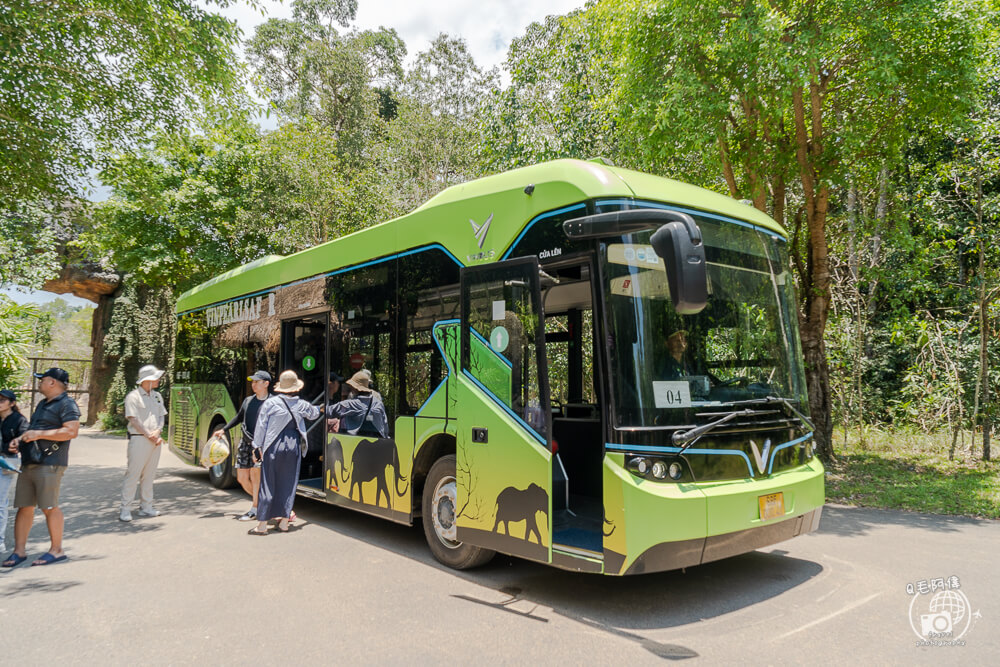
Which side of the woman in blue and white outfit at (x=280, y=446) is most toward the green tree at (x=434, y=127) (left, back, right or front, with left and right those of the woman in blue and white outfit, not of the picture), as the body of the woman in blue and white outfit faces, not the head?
front

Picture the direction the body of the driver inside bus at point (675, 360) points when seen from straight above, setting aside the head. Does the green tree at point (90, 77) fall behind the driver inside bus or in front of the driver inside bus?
behind

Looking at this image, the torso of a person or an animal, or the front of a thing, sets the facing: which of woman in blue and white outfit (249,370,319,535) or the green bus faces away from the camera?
the woman in blue and white outfit

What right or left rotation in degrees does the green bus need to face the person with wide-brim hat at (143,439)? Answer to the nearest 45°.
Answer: approximately 180°

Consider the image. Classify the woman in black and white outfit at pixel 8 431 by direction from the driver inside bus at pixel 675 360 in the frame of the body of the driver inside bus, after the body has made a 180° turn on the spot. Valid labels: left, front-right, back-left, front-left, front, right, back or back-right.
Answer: front-left

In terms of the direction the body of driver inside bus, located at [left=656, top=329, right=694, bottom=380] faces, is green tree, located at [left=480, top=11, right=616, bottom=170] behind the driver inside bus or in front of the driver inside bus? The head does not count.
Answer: behind

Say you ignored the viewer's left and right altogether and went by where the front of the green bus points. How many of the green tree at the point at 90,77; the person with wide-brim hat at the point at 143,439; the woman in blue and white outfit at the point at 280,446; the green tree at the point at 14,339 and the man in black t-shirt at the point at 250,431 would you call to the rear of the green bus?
5

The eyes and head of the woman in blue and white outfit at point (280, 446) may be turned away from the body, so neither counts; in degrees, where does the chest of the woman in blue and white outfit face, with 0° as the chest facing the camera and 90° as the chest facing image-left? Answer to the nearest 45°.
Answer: approximately 180°

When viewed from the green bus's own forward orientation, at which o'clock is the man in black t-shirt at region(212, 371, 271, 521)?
The man in black t-shirt is roughly at 6 o'clock from the green bus.

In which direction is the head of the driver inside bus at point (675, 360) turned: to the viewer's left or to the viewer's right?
to the viewer's right

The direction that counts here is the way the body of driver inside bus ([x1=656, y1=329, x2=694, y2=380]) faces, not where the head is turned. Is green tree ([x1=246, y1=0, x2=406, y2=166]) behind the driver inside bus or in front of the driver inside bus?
behind

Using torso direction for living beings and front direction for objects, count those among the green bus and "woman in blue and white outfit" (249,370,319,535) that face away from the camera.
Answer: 1

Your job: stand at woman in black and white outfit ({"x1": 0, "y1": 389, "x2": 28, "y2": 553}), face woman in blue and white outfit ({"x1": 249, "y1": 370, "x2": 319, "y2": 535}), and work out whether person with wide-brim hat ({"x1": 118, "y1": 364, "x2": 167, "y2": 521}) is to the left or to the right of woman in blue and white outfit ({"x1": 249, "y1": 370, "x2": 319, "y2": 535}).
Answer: left
